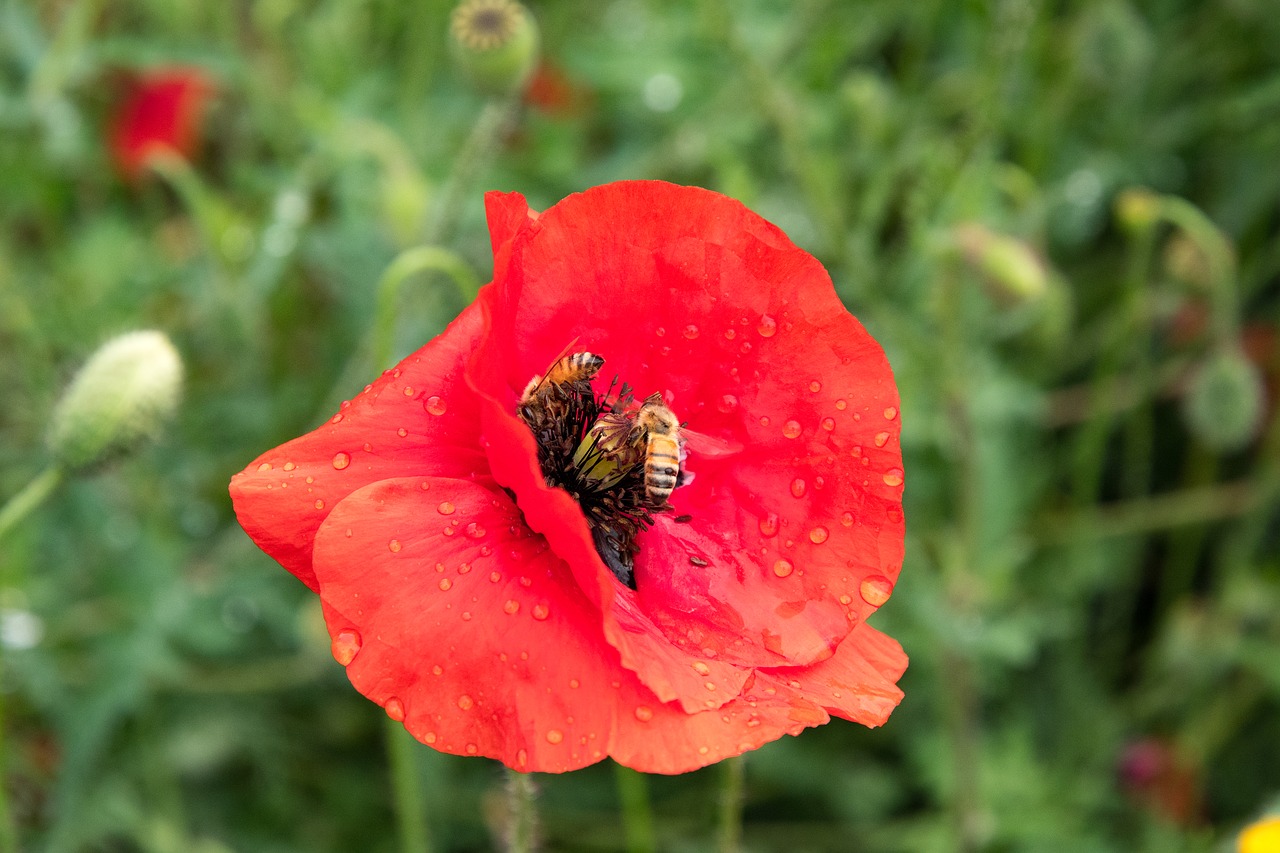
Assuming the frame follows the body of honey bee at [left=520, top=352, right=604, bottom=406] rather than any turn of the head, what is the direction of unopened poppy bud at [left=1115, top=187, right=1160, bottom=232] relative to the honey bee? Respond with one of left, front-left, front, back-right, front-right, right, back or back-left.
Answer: back-right

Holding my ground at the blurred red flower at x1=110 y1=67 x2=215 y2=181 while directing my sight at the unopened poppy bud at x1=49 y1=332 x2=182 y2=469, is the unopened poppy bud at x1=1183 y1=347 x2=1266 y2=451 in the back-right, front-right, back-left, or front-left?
front-left

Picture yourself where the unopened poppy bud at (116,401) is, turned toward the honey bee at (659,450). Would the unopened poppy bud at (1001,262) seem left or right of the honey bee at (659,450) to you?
left

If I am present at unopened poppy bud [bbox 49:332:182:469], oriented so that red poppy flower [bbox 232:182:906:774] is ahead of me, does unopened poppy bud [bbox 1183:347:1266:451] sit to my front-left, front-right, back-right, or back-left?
front-left

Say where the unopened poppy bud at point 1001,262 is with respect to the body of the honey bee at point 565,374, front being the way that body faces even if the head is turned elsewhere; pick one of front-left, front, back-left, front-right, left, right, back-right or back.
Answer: back-right

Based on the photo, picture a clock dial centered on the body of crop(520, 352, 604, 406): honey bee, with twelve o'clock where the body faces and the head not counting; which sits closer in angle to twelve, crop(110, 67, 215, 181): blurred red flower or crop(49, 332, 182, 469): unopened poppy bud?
the unopened poppy bud

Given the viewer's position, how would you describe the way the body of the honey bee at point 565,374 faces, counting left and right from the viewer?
facing to the left of the viewer

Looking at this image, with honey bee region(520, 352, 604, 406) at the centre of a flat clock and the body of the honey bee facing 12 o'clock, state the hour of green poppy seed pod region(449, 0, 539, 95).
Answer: The green poppy seed pod is roughly at 3 o'clock from the honey bee.

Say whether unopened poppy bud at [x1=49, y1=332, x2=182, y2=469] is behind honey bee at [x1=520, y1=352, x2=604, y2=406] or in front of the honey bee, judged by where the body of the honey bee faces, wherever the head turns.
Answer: in front

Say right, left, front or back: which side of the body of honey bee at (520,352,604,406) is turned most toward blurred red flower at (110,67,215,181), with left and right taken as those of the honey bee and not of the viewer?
right

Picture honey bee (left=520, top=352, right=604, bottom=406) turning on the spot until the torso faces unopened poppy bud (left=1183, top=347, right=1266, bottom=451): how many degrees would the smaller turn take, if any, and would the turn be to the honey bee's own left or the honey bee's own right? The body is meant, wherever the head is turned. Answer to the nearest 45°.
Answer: approximately 135° to the honey bee's own right
